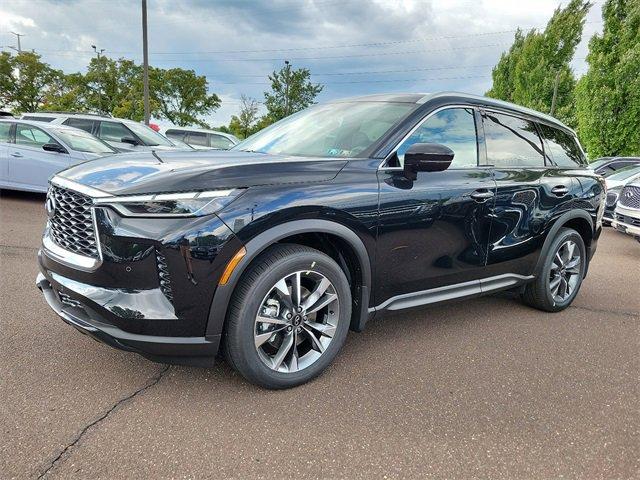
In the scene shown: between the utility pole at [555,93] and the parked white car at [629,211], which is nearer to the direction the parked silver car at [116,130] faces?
the parked white car

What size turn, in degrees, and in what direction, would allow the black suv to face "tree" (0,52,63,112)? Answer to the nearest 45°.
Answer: approximately 90° to its right

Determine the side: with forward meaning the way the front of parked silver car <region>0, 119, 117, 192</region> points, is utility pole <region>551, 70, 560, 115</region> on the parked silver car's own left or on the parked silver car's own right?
on the parked silver car's own left

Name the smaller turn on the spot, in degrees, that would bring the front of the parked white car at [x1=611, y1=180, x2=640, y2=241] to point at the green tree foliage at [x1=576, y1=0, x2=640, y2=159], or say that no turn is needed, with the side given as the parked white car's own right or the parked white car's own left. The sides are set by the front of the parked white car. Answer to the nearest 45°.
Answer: approximately 135° to the parked white car's own right

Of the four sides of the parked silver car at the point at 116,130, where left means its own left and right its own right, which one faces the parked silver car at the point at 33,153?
right

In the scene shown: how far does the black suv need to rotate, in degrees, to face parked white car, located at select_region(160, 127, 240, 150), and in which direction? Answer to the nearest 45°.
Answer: approximately 135° to its right

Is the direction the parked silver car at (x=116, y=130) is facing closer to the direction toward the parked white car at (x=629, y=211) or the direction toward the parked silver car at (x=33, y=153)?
the parked white car

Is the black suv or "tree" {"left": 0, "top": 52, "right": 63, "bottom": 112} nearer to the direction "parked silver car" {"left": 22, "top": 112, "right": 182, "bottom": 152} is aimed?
the black suv

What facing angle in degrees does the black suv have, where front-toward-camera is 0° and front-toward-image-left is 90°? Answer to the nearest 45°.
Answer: approximately 45°

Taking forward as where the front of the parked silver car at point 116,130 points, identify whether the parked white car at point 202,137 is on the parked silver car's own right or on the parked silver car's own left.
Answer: on the parked silver car's own left

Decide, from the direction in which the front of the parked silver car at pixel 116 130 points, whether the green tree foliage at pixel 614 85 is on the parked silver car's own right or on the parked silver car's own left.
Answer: on the parked silver car's own left

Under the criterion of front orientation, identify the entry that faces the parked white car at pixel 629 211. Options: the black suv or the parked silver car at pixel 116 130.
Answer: the parked silver car

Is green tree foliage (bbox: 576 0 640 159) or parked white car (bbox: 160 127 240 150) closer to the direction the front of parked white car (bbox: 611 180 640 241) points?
the parked white car
